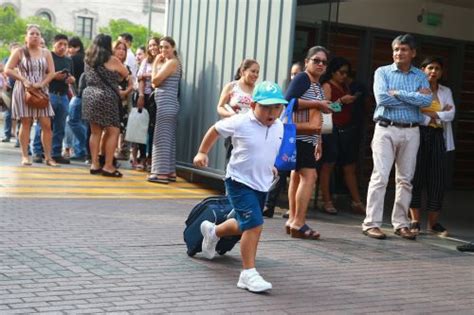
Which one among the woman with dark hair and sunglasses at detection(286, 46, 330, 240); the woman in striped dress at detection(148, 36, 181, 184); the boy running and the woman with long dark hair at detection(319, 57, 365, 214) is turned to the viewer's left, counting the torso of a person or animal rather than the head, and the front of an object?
the woman in striped dress

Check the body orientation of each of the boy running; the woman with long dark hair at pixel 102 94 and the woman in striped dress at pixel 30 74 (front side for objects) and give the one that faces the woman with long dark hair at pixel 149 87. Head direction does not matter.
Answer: the woman with long dark hair at pixel 102 94

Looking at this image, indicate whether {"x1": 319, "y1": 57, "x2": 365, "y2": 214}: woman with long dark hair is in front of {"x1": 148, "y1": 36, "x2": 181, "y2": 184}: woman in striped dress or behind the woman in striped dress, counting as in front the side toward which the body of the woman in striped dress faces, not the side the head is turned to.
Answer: behind

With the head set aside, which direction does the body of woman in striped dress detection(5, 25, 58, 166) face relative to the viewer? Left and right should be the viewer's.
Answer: facing the viewer

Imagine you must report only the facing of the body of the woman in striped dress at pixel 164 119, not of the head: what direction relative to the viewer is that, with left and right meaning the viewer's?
facing to the left of the viewer

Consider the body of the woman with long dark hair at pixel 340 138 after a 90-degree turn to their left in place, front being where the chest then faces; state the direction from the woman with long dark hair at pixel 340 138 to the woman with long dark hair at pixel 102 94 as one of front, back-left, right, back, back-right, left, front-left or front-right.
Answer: back-left

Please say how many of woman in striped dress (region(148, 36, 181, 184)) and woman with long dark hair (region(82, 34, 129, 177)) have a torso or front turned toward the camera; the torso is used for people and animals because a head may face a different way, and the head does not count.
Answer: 0

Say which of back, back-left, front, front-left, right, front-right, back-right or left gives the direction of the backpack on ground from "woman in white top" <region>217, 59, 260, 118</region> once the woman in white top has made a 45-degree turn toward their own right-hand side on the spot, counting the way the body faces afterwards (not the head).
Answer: front

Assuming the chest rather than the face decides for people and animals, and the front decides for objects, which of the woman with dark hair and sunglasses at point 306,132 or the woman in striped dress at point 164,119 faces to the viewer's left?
the woman in striped dress

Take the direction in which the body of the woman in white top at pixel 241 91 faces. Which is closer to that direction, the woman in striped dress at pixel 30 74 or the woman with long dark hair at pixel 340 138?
the woman with long dark hair

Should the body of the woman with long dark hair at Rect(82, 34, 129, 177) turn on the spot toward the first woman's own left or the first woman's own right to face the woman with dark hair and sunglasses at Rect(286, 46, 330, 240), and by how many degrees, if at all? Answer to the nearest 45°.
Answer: approximately 90° to the first woman's own right

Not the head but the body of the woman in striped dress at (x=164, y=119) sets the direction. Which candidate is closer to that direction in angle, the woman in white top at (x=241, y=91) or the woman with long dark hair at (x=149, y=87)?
the woman with long dark hair

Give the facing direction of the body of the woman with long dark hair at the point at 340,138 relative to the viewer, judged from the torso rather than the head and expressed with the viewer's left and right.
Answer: facing the viewer and to the right of the viewer
